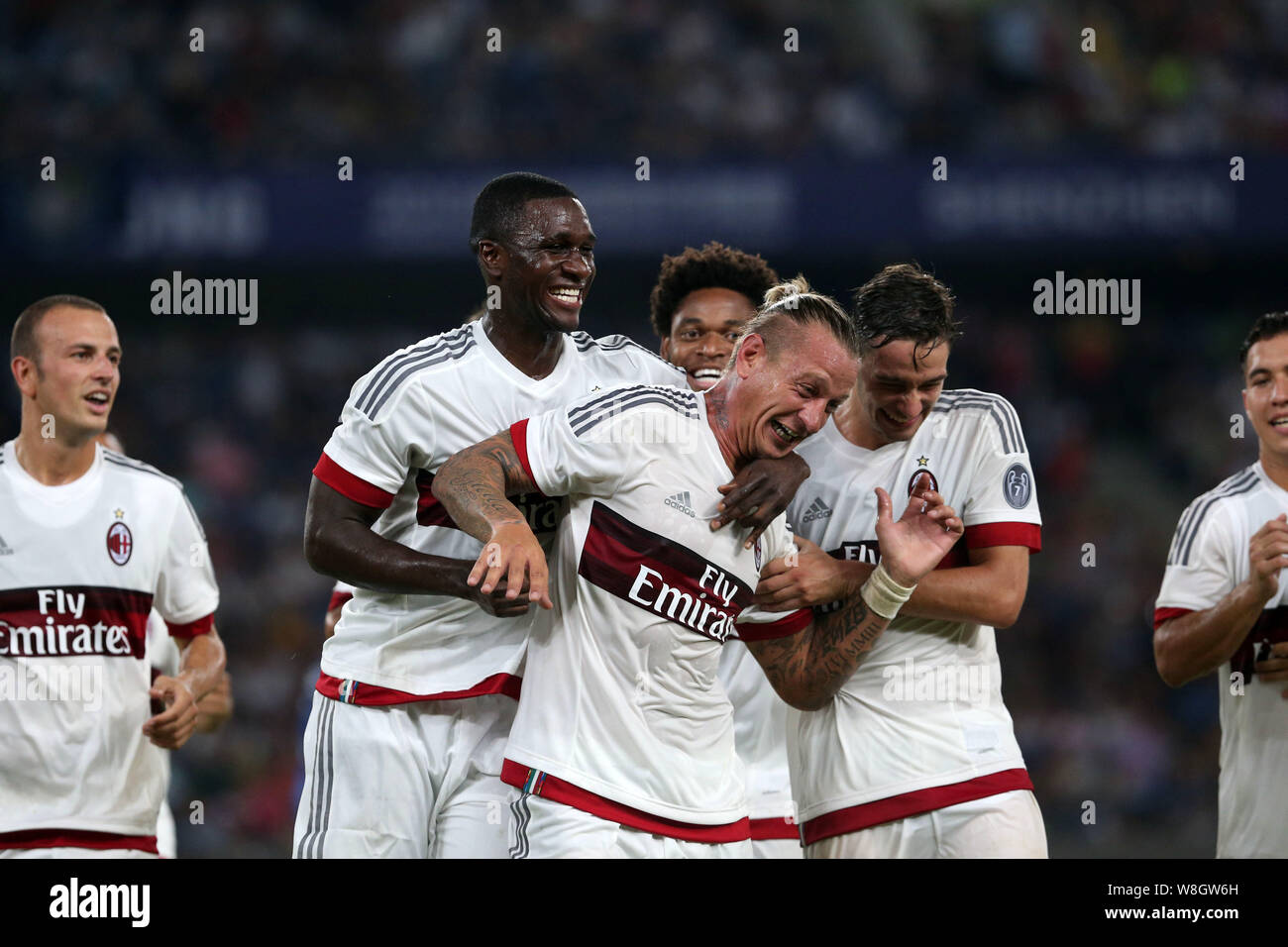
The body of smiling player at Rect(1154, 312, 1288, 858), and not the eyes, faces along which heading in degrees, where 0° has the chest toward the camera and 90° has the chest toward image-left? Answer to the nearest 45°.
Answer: approximately 0°
